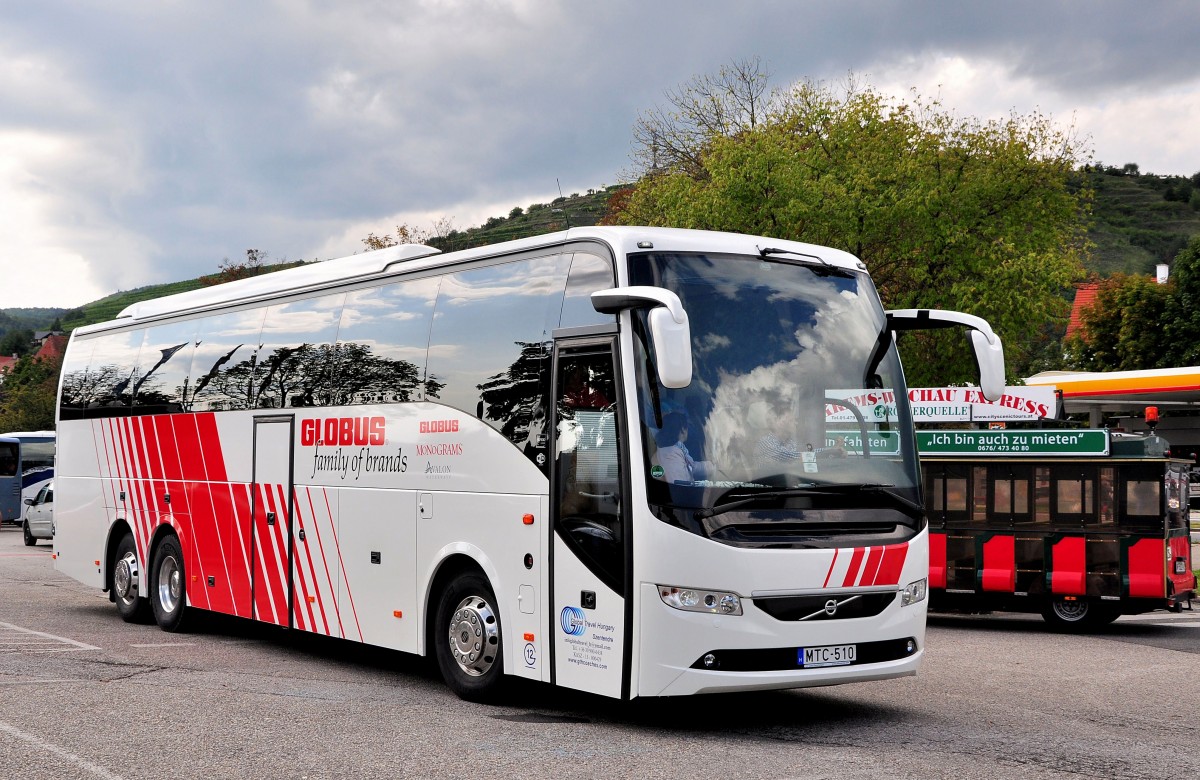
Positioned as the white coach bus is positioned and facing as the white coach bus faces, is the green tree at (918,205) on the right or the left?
on its left

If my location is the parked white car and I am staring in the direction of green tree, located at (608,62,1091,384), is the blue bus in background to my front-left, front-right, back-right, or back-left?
back-left

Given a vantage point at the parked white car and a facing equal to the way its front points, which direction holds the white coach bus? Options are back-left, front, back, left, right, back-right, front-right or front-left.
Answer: back-left

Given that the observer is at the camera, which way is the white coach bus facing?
facing the viewer and to the right of the viewer

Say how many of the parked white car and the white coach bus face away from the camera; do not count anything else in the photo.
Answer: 0

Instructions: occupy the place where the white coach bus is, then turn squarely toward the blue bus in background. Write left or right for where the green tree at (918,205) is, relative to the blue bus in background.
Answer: right

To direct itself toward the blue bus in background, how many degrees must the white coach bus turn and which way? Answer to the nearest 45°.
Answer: approximately 180°

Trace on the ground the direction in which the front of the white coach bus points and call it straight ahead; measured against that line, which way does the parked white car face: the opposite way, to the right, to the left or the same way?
to the right
